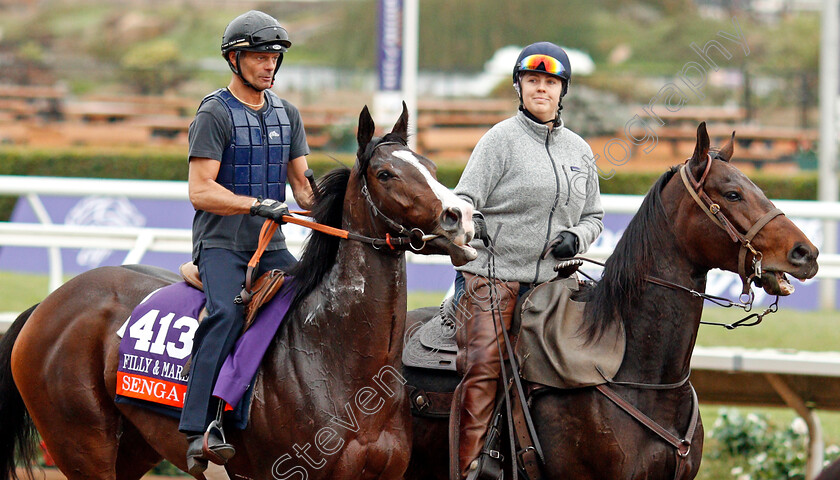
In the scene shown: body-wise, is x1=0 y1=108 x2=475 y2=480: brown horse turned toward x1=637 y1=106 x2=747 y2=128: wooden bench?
no

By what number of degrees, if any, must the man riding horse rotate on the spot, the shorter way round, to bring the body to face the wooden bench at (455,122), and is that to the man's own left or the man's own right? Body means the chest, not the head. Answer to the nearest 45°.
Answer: approximately 135° to the man's own left

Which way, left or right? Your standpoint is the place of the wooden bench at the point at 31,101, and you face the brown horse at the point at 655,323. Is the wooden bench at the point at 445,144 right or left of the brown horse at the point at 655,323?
left

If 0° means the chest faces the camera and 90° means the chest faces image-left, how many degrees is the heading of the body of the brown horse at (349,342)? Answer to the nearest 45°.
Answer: approximately 315°

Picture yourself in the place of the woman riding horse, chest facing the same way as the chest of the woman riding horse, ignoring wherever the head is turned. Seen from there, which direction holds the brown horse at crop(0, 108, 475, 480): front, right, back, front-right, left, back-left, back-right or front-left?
right

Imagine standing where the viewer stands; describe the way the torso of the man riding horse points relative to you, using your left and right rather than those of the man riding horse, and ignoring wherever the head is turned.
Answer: facing the viewer and to the right of the viewer

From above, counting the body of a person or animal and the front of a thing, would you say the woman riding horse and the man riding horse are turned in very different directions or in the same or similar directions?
same or similar directions

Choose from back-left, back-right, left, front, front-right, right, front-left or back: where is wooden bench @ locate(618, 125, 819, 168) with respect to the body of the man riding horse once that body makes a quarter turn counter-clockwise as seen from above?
front

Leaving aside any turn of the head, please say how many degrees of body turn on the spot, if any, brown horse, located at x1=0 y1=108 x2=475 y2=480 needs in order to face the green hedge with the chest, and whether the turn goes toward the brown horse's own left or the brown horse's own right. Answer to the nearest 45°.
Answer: approximately 135° to the brown horse's own left

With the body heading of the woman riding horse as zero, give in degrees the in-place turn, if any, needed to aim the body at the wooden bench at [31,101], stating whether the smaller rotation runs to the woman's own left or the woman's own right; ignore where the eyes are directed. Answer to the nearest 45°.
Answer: approximately 180°

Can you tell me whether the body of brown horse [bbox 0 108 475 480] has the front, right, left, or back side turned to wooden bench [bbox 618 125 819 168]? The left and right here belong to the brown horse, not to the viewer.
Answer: left

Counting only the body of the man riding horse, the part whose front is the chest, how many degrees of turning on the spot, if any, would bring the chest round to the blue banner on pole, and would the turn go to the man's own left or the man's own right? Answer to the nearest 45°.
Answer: approximately 135° to the man's own left

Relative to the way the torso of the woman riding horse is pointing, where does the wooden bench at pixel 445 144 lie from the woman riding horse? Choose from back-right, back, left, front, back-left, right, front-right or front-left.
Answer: back-left

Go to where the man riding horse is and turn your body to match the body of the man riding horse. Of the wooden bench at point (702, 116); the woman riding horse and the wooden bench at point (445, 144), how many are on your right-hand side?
0

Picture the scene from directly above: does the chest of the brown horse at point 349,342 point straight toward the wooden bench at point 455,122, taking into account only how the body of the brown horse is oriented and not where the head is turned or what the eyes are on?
no

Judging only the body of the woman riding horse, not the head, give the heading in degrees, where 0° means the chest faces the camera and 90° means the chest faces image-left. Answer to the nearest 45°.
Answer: approximately 315°

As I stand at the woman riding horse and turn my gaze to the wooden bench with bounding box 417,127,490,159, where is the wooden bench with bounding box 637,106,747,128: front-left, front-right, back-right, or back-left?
front-right

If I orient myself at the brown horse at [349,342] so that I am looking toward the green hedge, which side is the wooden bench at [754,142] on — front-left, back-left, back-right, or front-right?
front-right
